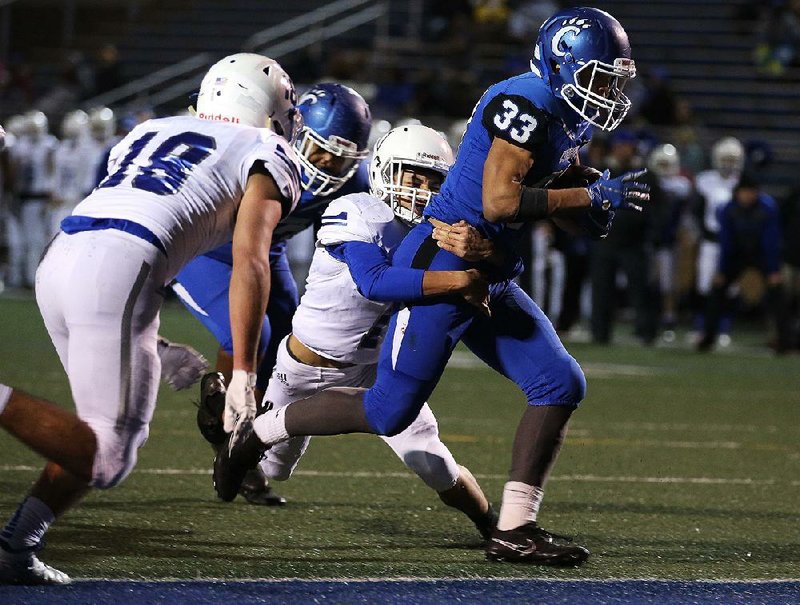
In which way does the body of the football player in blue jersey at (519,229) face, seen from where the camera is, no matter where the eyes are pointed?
to the viewer's right

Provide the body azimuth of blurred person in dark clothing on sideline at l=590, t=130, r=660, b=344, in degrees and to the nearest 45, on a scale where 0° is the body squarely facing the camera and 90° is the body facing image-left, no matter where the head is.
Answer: approximately 0°

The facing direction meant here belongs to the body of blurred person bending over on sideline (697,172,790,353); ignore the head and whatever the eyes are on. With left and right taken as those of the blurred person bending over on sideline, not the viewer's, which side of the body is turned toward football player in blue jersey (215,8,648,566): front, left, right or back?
front

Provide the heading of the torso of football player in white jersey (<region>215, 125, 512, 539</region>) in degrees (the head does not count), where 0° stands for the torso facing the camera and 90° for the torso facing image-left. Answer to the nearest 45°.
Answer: approximately 315°

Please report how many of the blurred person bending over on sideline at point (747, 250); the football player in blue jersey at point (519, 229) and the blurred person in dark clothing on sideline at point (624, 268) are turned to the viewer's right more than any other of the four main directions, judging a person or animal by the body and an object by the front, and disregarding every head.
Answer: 1

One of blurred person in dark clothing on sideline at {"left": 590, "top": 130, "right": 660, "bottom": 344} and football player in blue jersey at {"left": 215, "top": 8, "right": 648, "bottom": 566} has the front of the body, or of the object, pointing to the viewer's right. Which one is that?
the football player in blue jersey

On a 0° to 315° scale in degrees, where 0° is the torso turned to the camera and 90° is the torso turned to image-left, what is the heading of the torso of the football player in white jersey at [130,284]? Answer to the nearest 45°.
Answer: approximately 225°

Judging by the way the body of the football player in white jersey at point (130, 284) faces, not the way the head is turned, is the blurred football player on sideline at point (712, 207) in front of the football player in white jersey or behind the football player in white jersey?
in front

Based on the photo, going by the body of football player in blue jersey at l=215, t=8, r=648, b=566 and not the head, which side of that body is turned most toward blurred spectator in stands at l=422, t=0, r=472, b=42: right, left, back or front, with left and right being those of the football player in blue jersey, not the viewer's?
left

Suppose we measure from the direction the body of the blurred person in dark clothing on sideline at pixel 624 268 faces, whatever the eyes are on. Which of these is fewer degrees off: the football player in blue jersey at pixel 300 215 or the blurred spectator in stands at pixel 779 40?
the football player in blue jersey

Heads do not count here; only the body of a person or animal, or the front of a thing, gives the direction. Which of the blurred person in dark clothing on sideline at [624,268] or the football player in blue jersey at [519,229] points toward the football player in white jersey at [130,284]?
the blurred person in dark clothing on sideline

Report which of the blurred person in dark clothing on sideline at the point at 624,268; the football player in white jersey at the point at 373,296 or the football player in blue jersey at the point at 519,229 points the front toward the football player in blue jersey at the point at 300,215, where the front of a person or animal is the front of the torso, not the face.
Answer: the blurred person in dark clothing on sideline

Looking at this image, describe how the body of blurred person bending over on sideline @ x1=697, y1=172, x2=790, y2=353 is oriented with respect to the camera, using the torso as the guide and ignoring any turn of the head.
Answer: toward the camera

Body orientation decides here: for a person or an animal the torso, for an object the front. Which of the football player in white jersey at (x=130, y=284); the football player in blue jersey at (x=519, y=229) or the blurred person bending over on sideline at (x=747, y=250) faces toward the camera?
the blurred person bending over on sideline

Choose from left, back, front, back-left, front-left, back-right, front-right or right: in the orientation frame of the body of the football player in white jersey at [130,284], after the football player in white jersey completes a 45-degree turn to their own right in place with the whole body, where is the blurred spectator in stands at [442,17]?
left
